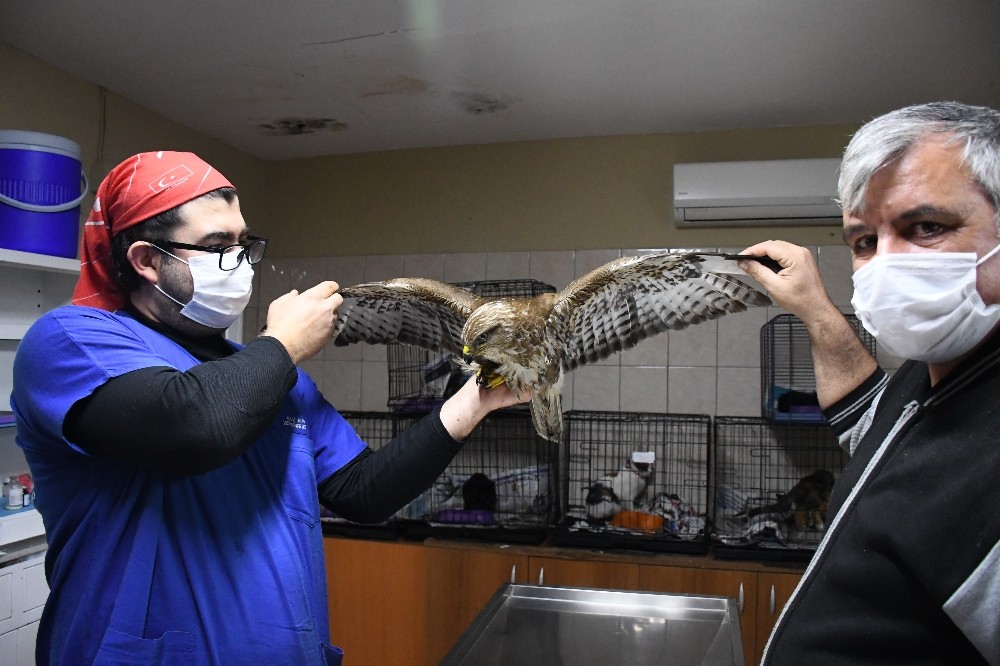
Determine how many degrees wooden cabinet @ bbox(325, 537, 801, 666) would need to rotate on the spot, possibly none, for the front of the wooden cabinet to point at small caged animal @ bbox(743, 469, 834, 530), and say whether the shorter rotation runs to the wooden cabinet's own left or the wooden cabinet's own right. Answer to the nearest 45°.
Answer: approximately 90° to the wooden cabinet's own left

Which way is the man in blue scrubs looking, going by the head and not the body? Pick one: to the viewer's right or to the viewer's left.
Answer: to the viewer's right

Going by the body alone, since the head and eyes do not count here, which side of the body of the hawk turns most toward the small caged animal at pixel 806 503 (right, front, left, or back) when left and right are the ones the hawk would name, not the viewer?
back

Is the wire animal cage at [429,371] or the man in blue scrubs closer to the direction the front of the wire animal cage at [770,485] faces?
the man in blue scrubs

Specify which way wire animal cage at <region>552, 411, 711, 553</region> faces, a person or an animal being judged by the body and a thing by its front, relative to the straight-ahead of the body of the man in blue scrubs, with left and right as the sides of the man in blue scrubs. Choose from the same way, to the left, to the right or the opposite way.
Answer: to the right

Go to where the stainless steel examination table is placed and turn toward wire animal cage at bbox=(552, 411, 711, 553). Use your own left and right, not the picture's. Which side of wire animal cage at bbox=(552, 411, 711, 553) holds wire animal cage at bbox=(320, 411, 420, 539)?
left

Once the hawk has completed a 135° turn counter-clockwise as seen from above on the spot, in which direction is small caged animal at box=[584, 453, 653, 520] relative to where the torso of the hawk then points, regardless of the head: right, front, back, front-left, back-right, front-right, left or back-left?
left

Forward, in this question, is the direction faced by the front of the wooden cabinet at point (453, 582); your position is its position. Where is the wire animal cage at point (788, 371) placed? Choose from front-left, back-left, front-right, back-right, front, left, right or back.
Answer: left

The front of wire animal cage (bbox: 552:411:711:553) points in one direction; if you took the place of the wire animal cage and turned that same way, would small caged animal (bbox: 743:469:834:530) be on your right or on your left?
on your left
